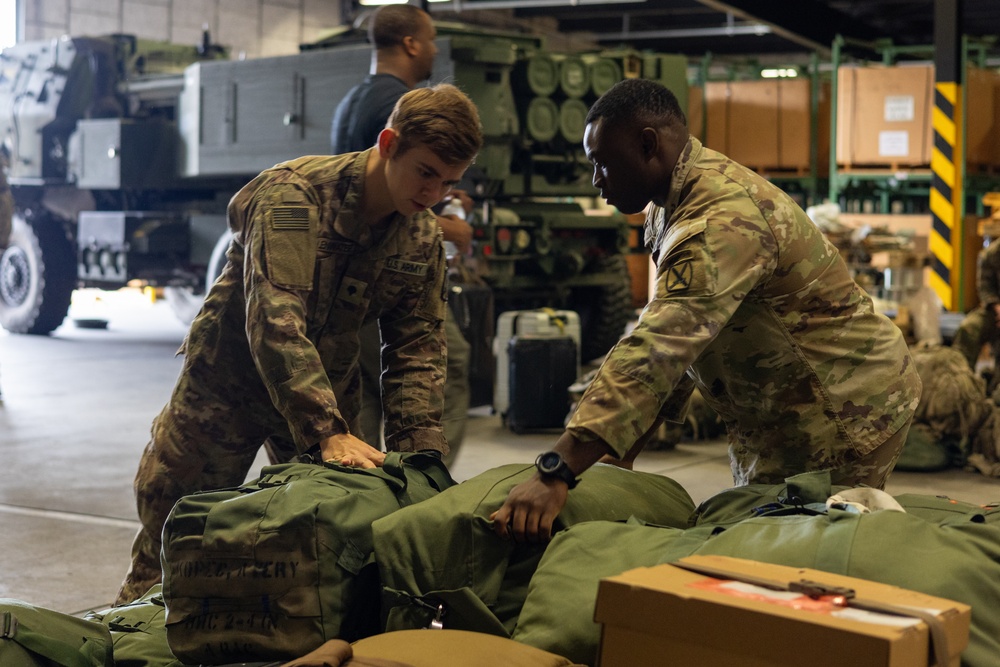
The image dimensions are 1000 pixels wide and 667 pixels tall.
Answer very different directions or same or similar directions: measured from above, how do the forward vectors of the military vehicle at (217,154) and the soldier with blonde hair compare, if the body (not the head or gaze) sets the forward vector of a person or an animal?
very different directions

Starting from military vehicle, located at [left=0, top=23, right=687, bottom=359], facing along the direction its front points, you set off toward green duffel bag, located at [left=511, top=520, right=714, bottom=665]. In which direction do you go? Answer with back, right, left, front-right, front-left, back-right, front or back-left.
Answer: back-left

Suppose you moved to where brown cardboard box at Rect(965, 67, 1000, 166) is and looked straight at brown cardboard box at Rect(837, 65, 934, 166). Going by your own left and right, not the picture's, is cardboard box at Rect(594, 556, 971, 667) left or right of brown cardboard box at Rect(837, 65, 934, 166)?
left

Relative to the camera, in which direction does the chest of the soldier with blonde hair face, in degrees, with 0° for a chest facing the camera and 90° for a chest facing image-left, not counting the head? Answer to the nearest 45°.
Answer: approximately 315°

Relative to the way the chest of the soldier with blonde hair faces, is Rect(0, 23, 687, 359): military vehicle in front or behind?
behind

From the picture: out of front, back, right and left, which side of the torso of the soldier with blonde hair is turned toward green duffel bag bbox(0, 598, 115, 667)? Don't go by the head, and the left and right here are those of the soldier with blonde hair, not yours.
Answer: right

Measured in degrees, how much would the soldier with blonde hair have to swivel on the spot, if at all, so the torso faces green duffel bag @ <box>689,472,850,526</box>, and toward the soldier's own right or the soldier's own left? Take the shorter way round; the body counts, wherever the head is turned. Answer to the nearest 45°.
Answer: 0° — they already face it

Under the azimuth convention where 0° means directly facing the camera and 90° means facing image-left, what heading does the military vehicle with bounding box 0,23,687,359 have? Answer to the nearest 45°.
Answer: approximately 135°

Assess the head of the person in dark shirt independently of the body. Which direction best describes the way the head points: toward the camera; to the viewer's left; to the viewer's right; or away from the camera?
to the viewer's right
